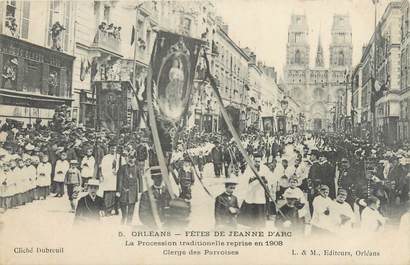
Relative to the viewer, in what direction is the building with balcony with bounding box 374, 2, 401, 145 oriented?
to the viewer's left

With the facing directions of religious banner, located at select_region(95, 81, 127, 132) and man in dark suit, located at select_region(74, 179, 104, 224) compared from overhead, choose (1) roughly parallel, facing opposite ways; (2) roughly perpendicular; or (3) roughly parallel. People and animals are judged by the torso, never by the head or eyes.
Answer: roughly parallel

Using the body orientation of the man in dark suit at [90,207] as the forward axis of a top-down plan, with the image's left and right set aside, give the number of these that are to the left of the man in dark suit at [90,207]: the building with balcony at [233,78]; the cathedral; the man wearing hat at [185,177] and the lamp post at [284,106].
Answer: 4

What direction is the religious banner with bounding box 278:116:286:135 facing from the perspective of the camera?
toward the camera

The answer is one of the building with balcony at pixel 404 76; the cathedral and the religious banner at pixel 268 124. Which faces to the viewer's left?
the building with balcony

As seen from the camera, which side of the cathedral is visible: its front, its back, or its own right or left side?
front

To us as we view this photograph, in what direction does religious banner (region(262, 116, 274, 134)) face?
facing the viewer

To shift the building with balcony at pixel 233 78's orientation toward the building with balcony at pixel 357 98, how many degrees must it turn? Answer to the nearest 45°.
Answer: approximately 45° to its left

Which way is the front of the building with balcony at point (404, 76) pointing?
to the viewer's left

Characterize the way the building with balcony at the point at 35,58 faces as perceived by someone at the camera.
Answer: facing the viewer and to the right of the viewer

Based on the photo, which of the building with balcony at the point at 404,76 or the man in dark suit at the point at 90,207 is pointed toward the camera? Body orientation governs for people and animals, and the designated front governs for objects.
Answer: the man in dark suit

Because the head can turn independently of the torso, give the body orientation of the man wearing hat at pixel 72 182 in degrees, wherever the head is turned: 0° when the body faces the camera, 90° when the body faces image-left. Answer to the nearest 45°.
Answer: approximately 0°

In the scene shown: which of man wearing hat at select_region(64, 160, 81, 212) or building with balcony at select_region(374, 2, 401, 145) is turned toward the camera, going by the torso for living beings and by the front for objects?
the man wearing hat

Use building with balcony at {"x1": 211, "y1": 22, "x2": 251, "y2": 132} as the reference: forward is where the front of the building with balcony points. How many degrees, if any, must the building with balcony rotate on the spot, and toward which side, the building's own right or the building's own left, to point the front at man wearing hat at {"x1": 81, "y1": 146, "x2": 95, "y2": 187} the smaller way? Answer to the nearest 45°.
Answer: approximately 135° to the building's own right

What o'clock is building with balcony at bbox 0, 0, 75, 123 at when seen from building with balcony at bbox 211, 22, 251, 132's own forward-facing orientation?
building with balcony at bbox 0, 0, 75, 123 is roughly at 4 o'clock from building with balcony at bbox 211, 22, 251, 132.

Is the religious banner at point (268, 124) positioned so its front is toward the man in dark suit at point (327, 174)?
yes

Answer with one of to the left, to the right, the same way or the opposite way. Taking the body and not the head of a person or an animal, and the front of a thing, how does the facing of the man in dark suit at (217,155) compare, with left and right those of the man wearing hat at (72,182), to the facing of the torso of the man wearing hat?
the same way
